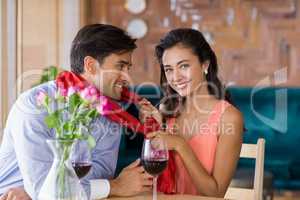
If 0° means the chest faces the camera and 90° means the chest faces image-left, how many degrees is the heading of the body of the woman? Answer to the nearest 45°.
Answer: approximately 45°

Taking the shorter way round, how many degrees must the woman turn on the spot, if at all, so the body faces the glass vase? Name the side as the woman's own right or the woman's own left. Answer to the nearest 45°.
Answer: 0° — they already face it

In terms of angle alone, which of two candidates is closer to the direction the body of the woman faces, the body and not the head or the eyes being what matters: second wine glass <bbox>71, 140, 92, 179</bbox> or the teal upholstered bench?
the second wine glass

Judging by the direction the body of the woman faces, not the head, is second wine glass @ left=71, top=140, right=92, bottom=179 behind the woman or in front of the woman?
in front

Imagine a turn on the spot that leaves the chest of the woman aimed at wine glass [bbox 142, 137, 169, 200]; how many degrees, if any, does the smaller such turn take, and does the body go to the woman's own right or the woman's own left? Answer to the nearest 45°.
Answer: approximately 45° to the woman's own left
